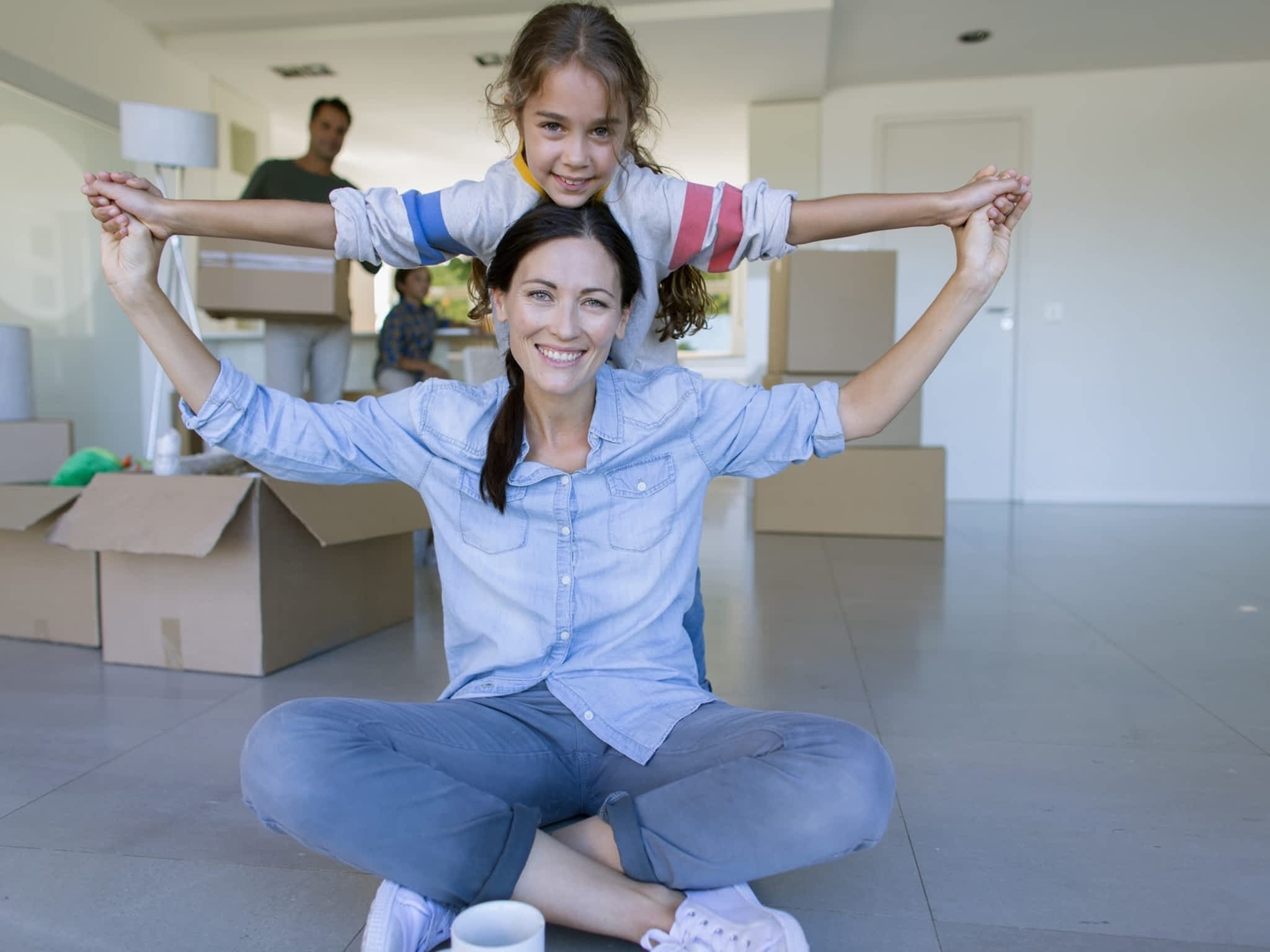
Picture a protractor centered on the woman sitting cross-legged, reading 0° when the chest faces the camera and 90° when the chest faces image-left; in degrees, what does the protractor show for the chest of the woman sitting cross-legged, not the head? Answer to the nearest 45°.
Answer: approximately 0°

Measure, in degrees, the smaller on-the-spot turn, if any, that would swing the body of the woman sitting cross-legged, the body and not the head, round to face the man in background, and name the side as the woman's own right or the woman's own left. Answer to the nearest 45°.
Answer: approximately 180°

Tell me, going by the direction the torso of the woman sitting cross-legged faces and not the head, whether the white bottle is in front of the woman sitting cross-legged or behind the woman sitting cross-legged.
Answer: behind

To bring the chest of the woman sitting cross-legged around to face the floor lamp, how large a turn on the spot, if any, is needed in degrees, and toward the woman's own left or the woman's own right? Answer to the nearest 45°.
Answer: approximately 135° to the woman's own right

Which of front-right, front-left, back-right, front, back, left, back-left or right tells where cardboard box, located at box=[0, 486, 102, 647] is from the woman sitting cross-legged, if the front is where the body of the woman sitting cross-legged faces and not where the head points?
back-right

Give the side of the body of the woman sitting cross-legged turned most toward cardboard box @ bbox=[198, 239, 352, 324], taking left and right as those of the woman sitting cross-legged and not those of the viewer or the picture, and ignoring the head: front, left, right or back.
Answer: back

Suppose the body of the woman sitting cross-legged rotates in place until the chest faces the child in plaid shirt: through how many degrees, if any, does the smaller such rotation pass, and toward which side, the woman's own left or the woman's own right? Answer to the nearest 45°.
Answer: approximately 180°
